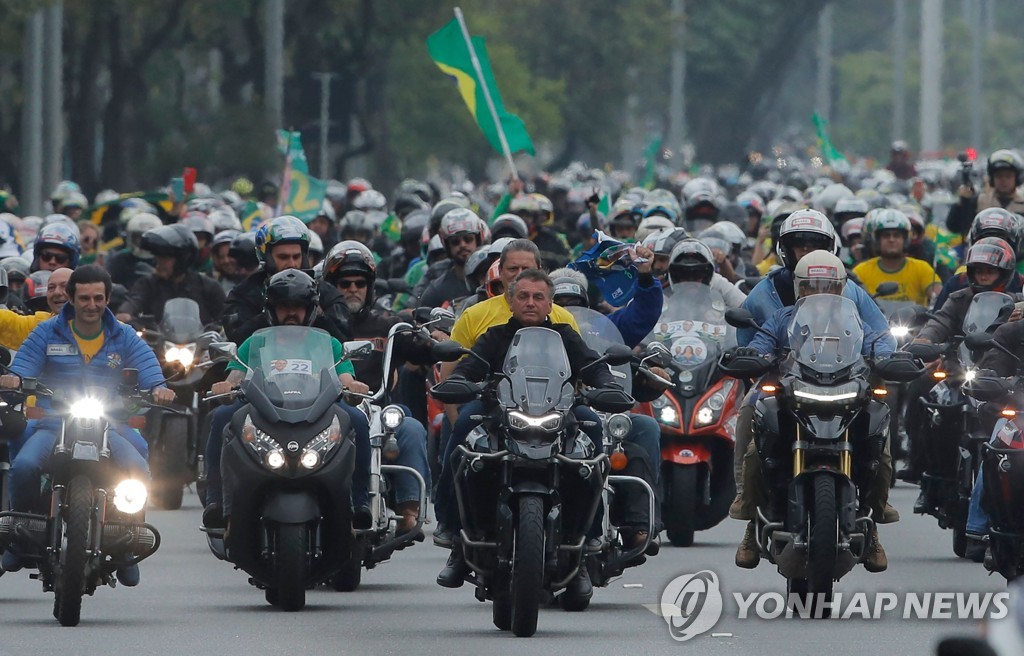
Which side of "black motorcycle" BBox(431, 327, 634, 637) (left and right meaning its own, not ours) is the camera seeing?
front

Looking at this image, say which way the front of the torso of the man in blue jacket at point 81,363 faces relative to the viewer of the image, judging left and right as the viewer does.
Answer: facing the viewer

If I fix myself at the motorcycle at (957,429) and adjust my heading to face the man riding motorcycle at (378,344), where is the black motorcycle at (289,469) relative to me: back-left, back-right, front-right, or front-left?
front-left

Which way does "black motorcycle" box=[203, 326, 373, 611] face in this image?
toward the camera

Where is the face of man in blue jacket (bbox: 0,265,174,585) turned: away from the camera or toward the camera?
toward the camera

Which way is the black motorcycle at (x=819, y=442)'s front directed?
toward the camera

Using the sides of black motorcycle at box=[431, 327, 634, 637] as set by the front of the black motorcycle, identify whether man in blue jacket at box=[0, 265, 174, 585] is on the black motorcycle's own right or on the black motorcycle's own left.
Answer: on the black motorcycle's own right

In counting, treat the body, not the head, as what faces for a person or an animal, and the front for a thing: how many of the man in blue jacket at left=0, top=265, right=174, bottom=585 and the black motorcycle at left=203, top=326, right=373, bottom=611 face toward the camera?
2

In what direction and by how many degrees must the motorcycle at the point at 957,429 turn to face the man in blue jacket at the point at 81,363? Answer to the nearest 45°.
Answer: approximately 45° to its right
